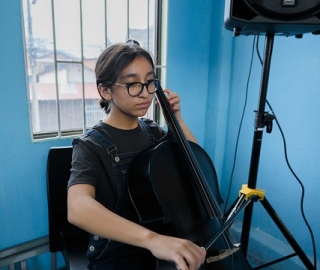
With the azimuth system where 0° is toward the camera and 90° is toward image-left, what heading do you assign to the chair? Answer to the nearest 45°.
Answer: approximately 315°

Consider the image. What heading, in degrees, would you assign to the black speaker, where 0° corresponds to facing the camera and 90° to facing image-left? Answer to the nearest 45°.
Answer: approximately 0°

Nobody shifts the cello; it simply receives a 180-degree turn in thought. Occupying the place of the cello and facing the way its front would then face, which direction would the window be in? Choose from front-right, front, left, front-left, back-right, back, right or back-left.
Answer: front
